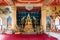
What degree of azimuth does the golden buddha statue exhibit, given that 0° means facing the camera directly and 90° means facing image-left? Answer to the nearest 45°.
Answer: approximately 0°
